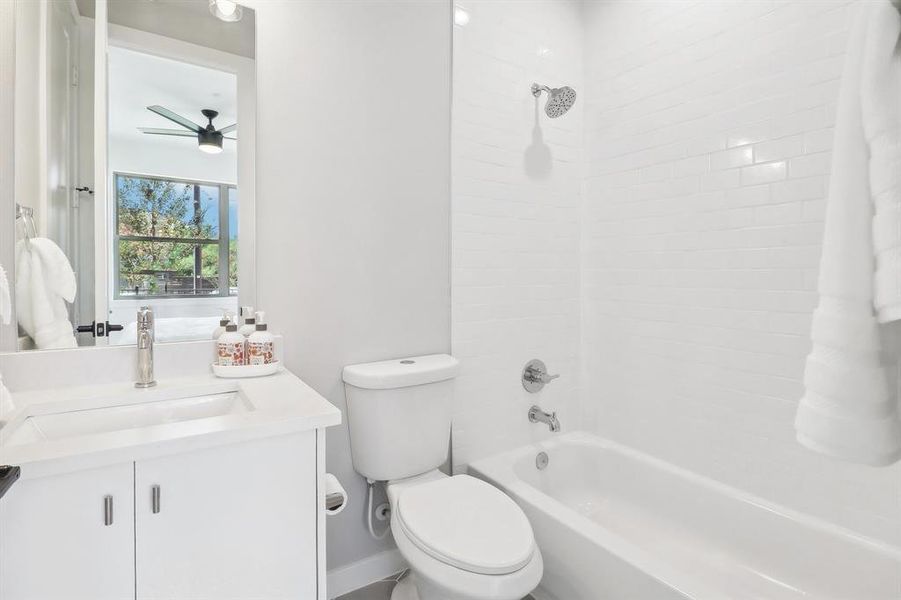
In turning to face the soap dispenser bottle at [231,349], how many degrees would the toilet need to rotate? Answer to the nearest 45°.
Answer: approximately 135° to its right

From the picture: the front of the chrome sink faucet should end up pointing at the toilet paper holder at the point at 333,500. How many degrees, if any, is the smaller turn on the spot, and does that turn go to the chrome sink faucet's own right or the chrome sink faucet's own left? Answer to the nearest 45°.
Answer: approximately 45° to the chrome sink faucet's own left

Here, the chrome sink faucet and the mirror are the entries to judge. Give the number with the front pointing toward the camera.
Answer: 2

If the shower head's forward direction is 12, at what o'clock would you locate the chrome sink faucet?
The chrome sink faucet is roughly at 3 o'clock from the shower head.

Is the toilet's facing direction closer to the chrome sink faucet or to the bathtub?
the bathtub

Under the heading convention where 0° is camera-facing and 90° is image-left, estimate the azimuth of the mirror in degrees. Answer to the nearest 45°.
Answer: approximately 0°
